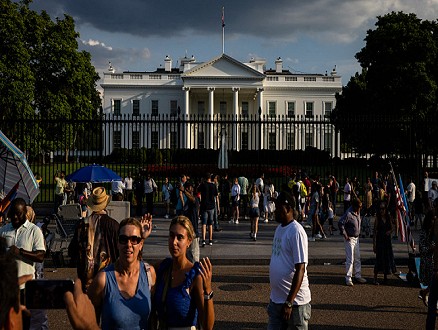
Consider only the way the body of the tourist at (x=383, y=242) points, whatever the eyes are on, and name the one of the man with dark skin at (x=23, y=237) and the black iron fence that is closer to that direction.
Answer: the man with dark skin

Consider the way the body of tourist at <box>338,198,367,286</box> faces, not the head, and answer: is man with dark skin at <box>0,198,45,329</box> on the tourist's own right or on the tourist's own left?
on the tourist's own right

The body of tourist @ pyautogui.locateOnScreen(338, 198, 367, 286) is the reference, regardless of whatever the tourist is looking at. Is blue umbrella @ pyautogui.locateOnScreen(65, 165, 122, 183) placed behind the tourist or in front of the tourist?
behind

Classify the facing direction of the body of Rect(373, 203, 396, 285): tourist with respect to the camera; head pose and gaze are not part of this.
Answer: toward the camera

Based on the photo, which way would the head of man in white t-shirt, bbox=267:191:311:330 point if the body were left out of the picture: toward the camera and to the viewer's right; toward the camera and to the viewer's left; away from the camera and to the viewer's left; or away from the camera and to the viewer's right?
toward the camera and to the viewer's left

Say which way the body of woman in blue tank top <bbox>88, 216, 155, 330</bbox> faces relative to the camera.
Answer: toward the camera

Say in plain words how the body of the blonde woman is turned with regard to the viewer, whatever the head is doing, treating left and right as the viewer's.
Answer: facing the viewer and to the left of the viewer

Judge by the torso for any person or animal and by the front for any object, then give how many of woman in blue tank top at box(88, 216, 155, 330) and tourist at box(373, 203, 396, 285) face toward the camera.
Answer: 2

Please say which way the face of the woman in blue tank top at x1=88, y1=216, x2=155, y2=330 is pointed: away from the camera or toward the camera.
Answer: toward the camera

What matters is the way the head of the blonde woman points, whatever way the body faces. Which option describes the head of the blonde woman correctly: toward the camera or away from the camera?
toward the camera

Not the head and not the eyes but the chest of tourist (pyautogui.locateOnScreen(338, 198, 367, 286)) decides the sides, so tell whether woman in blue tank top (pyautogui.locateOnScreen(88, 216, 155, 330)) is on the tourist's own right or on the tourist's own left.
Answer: on the tourist's own right
